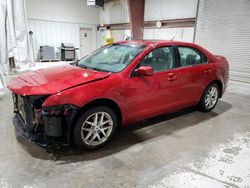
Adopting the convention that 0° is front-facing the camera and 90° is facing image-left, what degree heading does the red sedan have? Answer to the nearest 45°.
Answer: approximately 45°

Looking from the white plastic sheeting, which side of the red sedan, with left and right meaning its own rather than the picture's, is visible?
right

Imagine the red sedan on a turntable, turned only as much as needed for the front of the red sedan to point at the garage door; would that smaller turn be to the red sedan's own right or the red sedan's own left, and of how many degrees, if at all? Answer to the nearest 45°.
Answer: approximately 180°
